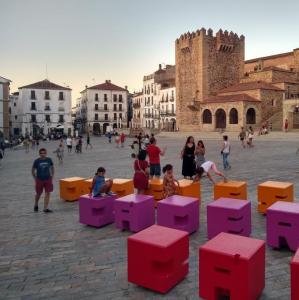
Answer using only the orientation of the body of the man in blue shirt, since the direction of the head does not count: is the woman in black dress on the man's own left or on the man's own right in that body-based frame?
on the man's own left

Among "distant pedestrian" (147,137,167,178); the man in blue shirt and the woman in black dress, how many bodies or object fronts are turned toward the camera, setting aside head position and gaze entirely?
2

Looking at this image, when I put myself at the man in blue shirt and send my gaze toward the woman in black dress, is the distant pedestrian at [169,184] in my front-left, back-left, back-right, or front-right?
front-right

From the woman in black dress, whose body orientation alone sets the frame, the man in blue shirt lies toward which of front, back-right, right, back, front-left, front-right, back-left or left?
front-right

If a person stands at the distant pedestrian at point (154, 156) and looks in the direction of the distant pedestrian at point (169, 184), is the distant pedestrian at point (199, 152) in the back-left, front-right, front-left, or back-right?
back-left

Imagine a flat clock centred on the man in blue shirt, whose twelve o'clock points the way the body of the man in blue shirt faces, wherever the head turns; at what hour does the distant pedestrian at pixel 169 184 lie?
The distant pedestrian is roughly at 10 o'clock from the man in blue shirt.

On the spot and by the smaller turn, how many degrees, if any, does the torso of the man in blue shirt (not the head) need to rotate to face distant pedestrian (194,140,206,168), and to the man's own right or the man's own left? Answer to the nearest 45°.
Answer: approximately 135° to the man's own left

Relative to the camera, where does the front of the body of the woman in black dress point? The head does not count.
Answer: toward the camera

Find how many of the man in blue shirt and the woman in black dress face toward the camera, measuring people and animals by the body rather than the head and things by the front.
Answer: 2

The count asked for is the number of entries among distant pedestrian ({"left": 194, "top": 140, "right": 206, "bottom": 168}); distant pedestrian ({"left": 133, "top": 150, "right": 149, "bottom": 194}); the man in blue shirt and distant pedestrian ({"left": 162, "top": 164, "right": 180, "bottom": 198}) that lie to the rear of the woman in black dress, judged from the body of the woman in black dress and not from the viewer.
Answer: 1
